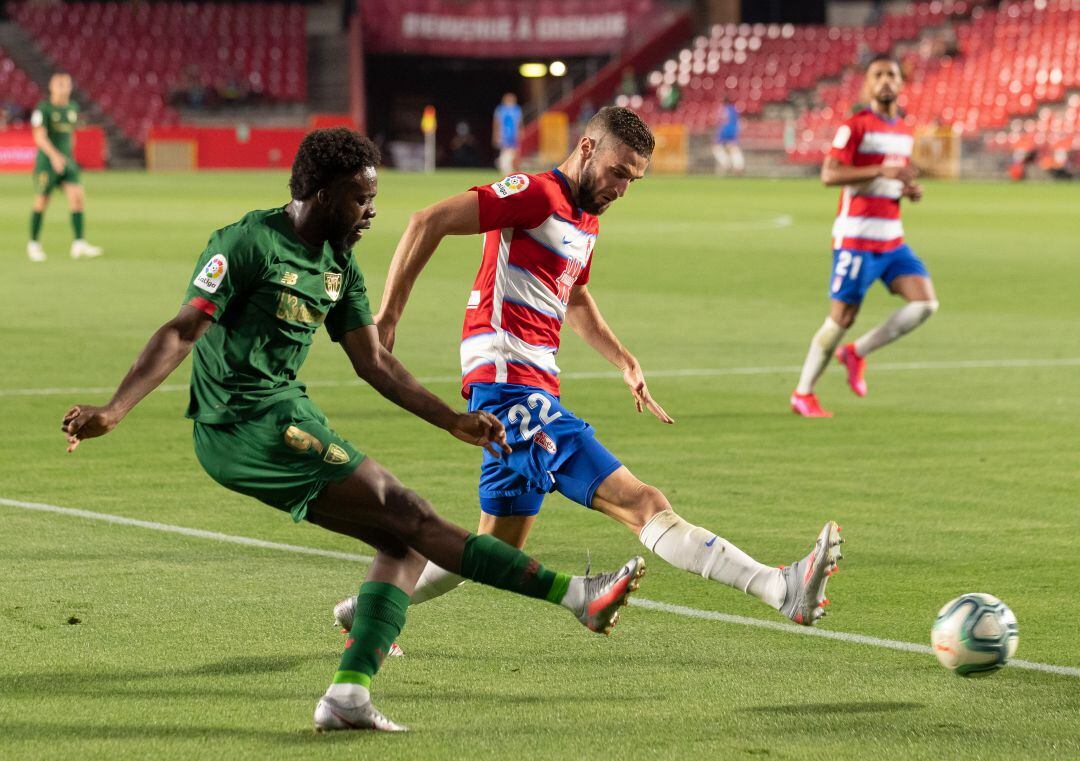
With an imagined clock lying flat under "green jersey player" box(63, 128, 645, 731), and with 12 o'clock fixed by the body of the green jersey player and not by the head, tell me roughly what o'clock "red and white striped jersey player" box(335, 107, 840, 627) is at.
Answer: The red and white striped jersey player is roughly at 9 o'clock from the green jersey player.

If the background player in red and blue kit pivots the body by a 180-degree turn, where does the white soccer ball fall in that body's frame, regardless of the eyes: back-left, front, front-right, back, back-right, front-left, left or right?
back-left

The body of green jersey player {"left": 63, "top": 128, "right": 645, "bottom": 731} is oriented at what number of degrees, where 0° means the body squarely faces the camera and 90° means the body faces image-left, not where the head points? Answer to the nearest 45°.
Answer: approximately 315°

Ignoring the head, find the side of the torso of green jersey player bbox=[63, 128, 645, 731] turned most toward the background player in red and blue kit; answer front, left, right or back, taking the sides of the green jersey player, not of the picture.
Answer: left

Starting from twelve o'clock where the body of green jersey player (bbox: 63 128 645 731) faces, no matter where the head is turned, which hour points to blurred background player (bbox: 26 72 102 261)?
The blurred background player is roughly at 7 o'clock from the green jersey player.

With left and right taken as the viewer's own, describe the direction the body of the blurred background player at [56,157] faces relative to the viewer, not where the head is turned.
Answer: facing the viewer and to the right of the viewer

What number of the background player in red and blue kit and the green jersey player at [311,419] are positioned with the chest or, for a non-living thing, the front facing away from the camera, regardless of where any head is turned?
0

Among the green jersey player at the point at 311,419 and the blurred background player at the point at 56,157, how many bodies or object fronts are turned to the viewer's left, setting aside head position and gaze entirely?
0

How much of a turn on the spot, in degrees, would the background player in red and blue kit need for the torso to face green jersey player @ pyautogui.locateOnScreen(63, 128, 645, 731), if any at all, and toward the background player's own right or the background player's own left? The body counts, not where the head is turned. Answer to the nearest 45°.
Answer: approximately 45° to the background player's own right
